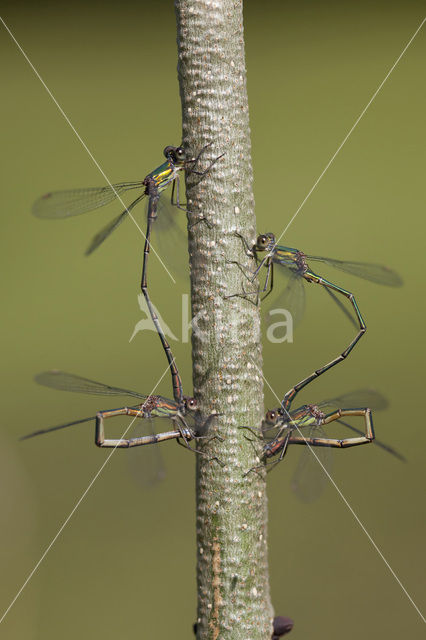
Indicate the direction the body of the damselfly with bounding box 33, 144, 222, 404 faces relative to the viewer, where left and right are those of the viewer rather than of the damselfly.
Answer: facing to the right of the viewer

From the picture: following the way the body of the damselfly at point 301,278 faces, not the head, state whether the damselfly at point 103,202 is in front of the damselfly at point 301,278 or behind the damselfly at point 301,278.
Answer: in front

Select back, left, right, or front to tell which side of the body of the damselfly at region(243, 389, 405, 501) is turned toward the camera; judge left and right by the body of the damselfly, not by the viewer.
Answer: left

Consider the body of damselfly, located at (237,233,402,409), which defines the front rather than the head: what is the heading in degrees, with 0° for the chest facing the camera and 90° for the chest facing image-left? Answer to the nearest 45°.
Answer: approximately 90°

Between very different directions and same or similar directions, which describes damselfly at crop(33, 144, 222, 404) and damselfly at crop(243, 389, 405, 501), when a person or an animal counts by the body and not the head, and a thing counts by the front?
very different directions

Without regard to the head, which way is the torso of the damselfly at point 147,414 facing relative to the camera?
to the viewer's right

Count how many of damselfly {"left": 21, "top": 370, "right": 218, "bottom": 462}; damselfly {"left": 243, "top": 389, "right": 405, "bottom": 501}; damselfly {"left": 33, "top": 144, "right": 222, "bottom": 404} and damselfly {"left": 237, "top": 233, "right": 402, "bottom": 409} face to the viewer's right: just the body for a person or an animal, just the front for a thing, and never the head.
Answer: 2

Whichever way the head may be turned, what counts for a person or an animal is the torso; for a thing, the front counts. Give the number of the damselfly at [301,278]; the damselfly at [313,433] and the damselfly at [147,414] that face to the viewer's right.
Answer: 1
